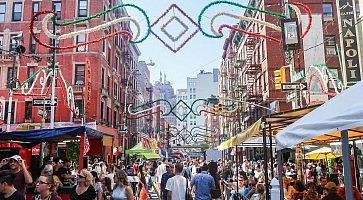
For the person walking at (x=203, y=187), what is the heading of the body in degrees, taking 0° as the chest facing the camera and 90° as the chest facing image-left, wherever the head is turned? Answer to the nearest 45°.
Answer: approximately 180°

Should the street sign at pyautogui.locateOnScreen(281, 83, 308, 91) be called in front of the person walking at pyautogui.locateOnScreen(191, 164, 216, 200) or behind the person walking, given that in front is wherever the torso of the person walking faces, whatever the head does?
in front

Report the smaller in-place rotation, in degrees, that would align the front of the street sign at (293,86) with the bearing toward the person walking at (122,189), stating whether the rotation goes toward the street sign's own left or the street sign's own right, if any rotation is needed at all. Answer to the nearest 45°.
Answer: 0° — it already faces them

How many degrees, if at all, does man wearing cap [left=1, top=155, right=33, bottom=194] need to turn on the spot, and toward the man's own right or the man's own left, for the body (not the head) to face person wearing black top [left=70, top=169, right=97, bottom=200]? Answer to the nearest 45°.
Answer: approximately 90° to the man's own left

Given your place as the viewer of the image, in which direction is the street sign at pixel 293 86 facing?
facing the viewer

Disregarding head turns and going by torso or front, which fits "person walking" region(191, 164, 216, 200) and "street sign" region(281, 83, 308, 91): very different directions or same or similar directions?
very different directions

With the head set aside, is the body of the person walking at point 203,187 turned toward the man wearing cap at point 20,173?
no

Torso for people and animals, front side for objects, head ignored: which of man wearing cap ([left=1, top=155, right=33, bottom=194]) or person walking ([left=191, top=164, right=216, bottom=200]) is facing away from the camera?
the person walking

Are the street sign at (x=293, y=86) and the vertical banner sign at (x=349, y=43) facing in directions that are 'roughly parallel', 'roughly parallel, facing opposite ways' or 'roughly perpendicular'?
roughly parallel

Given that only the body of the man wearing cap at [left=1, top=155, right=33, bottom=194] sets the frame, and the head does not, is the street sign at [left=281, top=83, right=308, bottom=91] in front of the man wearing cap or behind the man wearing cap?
behind

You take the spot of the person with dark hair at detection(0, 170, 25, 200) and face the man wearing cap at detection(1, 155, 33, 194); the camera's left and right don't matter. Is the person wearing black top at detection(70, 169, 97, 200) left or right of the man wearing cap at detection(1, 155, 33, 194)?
right

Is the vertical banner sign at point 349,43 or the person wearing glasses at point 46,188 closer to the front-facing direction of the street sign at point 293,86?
the person wearing glasses

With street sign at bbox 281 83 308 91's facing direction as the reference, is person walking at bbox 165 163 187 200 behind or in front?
in front

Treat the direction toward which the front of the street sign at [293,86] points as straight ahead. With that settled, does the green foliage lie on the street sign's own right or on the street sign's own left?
on the street sign's own right
